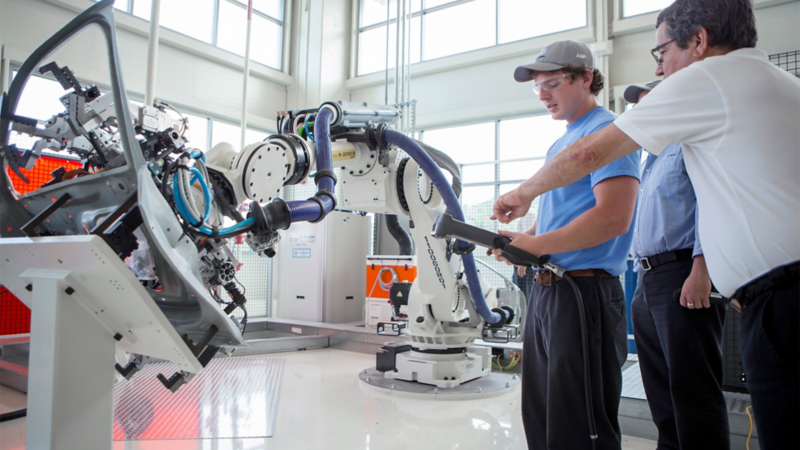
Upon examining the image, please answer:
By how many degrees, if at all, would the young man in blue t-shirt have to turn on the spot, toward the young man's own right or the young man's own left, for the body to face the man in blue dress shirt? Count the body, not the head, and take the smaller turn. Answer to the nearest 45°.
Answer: approximately 180°

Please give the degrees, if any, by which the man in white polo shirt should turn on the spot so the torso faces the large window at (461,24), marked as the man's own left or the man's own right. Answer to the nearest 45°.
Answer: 0° — they already face it

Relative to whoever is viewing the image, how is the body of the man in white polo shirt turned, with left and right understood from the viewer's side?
facing away from the viewer and to the left of the viewer

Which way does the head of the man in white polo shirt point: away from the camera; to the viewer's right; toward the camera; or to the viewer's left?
to the viewer's left

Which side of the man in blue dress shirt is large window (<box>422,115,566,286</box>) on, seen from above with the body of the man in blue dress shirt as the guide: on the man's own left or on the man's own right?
on the man's own right

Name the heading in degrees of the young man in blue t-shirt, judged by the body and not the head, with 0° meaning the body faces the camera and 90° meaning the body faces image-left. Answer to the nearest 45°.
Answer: approximately 45°

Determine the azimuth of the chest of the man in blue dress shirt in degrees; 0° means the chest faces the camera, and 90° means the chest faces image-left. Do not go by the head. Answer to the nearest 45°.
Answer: approximately 45°
